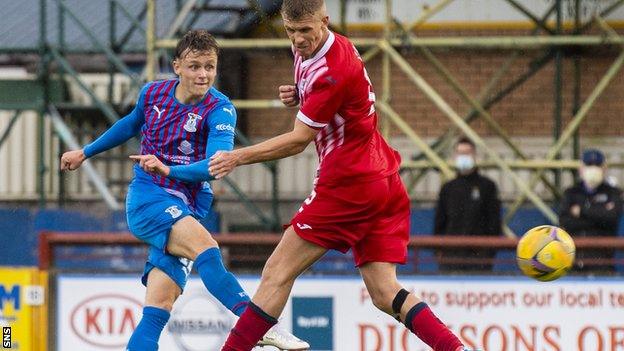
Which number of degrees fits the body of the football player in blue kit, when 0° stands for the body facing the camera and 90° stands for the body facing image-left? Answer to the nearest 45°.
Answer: approximately 0°

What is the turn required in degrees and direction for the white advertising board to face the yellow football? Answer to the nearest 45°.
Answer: approximately 45° to its left

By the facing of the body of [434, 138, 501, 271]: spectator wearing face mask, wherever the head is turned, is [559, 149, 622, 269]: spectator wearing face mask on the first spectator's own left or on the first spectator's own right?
on the first spectator's own left

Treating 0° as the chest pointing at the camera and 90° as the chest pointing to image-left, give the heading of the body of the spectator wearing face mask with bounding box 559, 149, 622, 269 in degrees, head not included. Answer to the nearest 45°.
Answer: approximately 0°

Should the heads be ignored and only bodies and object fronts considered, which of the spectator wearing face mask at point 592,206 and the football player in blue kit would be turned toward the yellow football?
the spectator wearing face mask

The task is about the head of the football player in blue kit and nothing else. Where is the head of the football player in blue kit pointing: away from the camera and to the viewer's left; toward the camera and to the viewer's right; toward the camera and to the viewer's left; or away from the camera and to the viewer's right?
toward the camera and to the viewer's right
